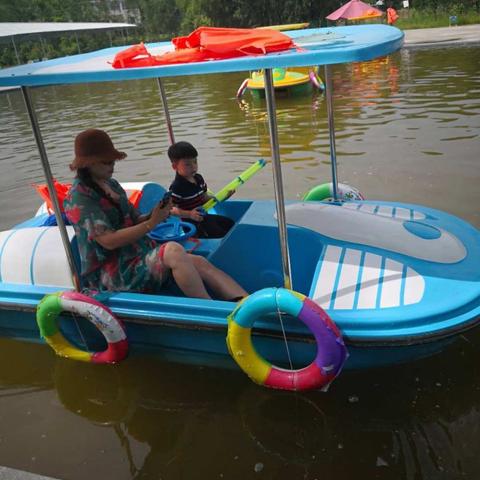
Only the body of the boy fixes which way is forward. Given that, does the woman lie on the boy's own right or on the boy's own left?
on the boy's own right

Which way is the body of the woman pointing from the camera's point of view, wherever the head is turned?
to the viewer's right

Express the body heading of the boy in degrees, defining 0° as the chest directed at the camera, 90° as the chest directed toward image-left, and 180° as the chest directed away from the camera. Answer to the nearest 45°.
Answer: approximately 315°

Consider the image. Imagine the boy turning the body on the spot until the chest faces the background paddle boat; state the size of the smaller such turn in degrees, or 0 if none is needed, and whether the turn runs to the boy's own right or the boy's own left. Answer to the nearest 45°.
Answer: approximately 135° to the boy's own left

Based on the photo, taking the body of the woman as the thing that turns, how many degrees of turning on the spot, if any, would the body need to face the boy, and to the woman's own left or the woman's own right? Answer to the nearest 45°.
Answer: approximately 45° to the woman's own left

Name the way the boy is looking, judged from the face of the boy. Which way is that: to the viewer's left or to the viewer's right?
to the viewer's right

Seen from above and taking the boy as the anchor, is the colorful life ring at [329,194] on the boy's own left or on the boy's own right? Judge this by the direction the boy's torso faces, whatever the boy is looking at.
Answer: on the boy's own left

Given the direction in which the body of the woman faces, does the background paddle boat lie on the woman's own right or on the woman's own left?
on the woman's own left
